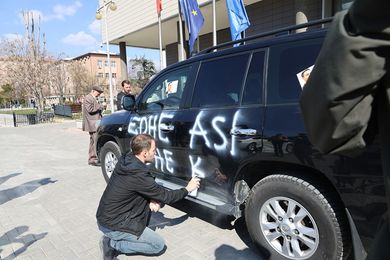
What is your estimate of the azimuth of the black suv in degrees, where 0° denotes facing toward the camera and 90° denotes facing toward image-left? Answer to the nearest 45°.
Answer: approximately 135°

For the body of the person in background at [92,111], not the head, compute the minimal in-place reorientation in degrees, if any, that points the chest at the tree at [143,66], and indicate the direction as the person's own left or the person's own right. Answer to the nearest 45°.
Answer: approximately 90° to the person's own left

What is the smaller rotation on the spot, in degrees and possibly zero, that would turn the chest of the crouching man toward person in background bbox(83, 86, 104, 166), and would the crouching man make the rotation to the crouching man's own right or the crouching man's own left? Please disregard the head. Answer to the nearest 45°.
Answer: approximately 90° to the crouching man's own left

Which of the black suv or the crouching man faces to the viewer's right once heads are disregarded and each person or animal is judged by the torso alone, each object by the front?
the crouching man

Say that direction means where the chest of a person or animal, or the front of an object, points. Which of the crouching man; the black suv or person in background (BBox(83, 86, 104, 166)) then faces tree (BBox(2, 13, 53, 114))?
the black suv

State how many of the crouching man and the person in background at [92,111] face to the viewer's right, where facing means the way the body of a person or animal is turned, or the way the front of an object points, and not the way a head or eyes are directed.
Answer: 2

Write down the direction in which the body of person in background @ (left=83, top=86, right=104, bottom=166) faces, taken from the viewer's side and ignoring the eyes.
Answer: to the viewer's right

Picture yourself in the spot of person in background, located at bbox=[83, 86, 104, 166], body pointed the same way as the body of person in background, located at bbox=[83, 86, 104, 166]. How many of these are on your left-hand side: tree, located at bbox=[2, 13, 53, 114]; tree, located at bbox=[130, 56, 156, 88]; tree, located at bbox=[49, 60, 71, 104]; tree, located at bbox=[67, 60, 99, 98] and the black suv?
4

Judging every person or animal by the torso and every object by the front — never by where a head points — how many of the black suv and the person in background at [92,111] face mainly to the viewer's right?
1

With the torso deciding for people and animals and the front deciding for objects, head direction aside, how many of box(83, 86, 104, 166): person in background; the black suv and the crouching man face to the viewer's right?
2

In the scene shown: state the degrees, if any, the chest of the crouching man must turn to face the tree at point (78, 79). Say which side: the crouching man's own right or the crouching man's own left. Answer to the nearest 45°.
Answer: approximately 90° to the crouching man's own left

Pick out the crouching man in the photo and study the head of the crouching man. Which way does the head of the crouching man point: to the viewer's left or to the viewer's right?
to the viewer's right

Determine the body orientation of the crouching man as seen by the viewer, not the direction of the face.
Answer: to the viewer's right
